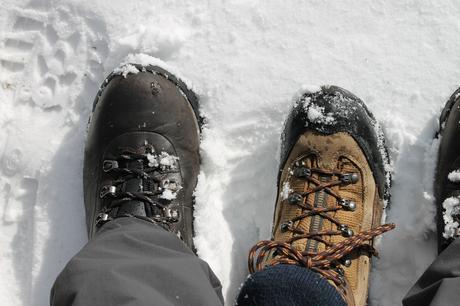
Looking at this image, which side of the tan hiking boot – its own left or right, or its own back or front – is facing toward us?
back
